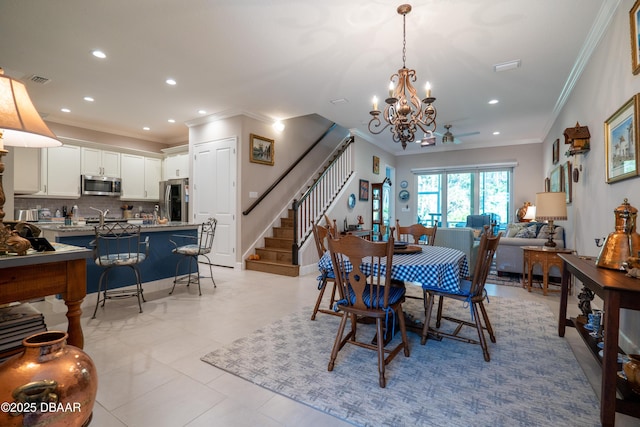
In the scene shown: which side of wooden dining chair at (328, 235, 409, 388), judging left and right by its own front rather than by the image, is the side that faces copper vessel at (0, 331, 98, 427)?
back

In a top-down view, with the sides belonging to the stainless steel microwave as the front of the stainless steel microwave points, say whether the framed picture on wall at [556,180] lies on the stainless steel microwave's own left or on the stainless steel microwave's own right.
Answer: on the stainless steel microwave's own left

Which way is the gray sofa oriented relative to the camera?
to the viewer's left

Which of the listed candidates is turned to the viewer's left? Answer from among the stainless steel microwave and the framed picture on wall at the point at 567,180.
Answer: the framed picture on wall

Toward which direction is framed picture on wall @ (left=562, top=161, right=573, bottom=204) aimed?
to the viewer's left

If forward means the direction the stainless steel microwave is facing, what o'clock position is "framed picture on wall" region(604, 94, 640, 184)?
The framed picture on wall is roughly at 11 o'clock from the stainless steel microwave.

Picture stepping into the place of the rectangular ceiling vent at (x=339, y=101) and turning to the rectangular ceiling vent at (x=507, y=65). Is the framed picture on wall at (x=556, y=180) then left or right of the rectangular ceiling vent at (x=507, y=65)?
left

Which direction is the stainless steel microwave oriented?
toward the camera

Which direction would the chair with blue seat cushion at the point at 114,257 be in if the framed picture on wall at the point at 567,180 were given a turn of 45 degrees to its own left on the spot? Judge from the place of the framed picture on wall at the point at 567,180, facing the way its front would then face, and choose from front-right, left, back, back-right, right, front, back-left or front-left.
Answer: front

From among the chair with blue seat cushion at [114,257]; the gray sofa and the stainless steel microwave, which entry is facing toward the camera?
the stainless steel microwave

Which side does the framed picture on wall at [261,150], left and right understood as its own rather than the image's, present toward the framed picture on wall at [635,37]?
front

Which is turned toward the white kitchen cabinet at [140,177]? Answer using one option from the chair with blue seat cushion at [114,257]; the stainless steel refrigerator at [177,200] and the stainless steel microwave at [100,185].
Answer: the chair with blue seat cushion

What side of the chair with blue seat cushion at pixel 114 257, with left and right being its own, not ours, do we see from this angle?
back
